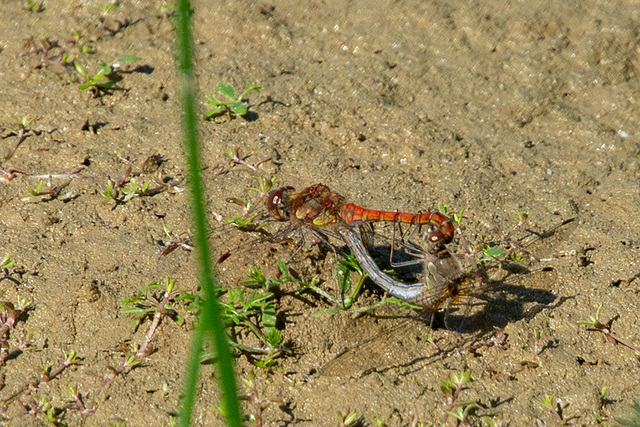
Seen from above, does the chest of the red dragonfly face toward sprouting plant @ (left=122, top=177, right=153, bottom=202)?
yes

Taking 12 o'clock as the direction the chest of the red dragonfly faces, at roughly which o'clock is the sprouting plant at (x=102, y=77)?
The sprouting plant is roughly at 1 o'clock from the red dragonfly.

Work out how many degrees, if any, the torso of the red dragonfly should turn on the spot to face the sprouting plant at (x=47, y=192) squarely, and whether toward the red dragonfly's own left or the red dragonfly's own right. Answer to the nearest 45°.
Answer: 0° — it already faces it

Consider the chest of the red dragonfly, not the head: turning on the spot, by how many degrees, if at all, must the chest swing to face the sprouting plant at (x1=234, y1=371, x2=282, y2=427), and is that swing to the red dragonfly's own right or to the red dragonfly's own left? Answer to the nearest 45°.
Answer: approximately 90° to the red dragonfly's own left

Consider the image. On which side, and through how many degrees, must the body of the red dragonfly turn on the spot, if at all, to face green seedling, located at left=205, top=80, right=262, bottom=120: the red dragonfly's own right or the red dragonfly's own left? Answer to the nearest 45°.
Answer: approximately 45° to the red dragonfly's own right

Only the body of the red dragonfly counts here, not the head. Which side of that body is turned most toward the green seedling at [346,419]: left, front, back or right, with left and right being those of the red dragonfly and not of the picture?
left

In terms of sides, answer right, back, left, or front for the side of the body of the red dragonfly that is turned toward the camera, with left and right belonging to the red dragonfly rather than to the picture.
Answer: left

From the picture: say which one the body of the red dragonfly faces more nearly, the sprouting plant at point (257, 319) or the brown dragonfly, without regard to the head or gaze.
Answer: the sprouting plant

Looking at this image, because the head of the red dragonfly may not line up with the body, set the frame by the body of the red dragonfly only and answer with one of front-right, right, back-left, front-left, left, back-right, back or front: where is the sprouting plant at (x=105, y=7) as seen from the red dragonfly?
front-right

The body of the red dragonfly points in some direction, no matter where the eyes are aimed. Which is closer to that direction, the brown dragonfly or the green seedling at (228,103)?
the green seedling

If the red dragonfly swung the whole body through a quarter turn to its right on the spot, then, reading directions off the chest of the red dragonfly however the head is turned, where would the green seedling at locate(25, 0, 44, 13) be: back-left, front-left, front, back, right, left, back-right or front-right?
front-left

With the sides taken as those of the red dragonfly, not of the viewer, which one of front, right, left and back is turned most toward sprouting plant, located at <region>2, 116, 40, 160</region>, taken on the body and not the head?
front

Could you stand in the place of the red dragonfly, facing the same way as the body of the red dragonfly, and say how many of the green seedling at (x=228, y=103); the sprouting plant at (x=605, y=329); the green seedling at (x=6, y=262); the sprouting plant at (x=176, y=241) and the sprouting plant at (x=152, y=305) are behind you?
1

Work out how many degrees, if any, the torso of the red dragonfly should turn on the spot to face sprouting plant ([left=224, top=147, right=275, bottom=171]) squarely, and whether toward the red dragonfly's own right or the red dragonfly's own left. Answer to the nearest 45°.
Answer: approximately 45° to the red dragonfly's own right
